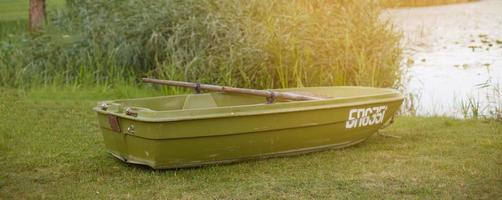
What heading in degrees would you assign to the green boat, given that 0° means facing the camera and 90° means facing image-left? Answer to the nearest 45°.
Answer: approximately 225°
